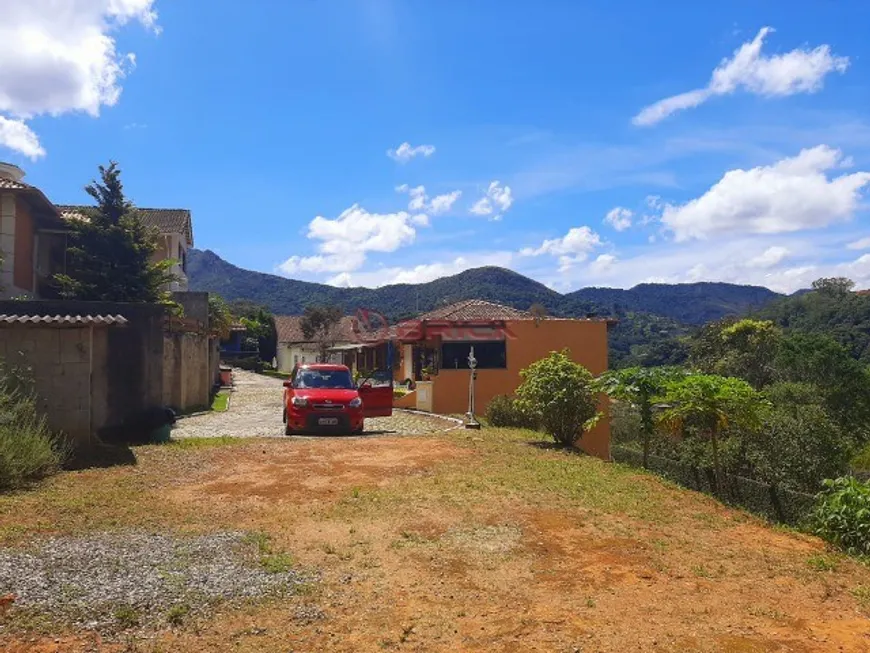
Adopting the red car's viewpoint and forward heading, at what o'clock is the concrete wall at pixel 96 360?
The concrete wall is roughly at 2 o'clock from the red car.

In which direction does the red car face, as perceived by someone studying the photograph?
facing the viewer

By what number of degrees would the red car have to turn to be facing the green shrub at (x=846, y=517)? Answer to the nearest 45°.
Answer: approximately 45° to its left

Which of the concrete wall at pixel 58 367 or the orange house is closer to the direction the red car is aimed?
the concrete wall

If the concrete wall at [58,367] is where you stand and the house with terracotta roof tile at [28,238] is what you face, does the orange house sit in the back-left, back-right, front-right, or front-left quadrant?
front-right

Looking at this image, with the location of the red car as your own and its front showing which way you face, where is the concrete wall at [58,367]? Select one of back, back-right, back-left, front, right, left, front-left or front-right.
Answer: front-right

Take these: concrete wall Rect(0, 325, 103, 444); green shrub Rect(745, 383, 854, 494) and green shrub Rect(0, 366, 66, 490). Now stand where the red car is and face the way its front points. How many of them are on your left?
1

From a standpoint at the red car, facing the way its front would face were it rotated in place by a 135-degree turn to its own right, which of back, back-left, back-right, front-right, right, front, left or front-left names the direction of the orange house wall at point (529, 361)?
right

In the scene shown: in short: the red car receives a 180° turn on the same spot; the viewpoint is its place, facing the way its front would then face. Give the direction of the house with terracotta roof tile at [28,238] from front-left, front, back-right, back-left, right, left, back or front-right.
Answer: front-left

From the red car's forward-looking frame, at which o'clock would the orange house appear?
The orange house is roughly at 7 o'clock from the red car.

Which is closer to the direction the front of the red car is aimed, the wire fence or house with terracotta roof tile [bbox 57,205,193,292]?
the wire fence

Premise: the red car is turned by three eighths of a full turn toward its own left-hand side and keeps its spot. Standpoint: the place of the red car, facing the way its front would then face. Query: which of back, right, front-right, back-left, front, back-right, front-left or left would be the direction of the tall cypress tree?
left

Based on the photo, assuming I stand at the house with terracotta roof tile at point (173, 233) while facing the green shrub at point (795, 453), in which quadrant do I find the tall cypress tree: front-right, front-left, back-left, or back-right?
front-right

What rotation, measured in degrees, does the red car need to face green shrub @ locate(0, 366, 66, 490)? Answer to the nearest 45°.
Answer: approximately 45° to its right

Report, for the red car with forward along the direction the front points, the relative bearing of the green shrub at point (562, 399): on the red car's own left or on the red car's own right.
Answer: on the red car's own left
